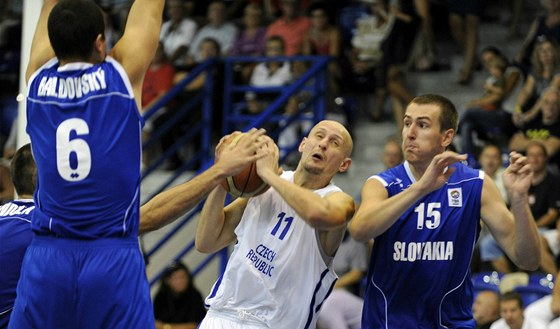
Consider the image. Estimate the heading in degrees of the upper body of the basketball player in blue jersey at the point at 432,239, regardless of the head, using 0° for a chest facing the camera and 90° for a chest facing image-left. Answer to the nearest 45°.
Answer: approximately 0°

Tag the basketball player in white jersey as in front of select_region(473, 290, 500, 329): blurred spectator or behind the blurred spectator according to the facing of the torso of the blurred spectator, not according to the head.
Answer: in front

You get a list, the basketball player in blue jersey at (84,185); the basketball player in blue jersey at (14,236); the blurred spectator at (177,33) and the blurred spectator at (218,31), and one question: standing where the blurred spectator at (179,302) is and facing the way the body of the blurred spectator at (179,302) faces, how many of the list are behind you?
2

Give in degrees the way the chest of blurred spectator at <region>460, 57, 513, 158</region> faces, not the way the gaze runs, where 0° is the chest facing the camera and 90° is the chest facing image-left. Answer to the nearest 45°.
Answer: approximately 45°

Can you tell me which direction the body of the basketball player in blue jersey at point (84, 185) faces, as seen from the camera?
away from the camera

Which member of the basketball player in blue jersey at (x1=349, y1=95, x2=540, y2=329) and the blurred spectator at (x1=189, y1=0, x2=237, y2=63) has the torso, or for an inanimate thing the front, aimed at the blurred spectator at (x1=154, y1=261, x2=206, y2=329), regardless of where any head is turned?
the blurred spectator at (x1=189, y1=0, x2=237, y2=63)

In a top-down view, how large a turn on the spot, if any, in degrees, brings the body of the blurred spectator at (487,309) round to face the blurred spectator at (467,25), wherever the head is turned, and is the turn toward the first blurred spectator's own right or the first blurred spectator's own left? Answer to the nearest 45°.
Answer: approximately 135° to the first blurred spectator's own right

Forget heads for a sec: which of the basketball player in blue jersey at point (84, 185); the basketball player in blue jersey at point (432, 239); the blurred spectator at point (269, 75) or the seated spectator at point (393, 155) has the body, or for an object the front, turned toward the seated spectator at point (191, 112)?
the basketball player in blue jersey at point (84, 185)

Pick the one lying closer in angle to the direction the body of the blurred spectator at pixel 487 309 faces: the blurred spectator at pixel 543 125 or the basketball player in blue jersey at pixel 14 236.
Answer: the basketball player in blue jersey

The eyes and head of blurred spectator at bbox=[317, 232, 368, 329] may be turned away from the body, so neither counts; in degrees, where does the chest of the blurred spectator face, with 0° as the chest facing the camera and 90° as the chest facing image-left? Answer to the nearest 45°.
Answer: approximately 45°

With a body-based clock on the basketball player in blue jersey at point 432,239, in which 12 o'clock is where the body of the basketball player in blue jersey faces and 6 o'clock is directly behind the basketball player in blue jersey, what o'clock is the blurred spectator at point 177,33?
The blurred spectator is roughly at 5 o'clock from the basketball player in blue jersey.
